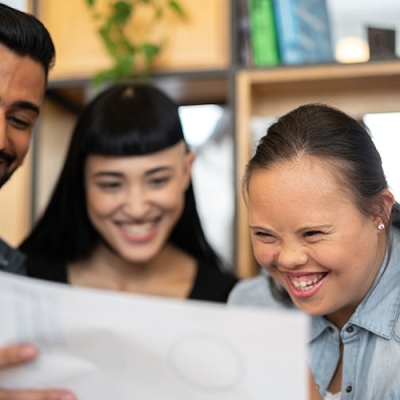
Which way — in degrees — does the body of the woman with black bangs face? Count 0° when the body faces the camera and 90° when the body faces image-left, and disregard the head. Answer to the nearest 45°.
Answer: approximately 0°

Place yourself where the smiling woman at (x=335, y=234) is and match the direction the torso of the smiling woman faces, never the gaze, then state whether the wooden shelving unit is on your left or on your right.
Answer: on your right

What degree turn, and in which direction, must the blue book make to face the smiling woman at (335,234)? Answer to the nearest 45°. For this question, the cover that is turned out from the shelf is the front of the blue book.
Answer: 0° — it already faces them

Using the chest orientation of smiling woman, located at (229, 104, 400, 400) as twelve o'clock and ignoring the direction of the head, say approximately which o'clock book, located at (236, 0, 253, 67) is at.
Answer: The book is roughly at 4 o'clock from the smiling woman.

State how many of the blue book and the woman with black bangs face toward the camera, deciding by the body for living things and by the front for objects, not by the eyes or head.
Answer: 2
